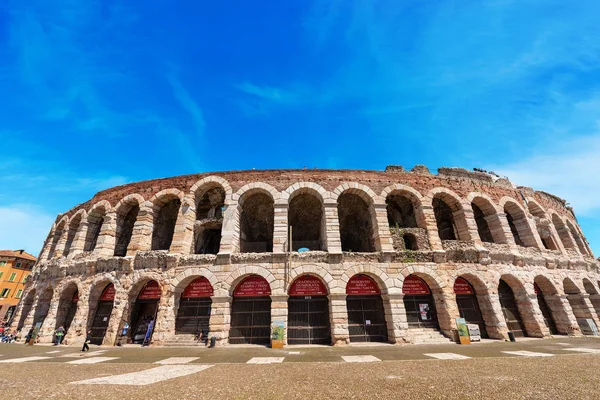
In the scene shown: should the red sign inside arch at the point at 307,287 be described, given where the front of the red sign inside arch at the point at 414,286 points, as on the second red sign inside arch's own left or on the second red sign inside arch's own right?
on the second red sign inside arch's own right

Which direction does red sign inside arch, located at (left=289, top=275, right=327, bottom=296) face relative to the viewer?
toward the camera

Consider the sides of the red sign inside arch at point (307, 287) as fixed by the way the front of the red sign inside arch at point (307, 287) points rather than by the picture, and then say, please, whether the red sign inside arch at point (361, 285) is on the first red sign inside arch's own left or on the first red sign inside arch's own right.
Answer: on the first red sign inside arch's own left

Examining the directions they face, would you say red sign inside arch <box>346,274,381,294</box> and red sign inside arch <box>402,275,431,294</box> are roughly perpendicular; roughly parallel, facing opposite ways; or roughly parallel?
roughly parallel

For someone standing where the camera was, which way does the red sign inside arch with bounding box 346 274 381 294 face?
facing the viewer

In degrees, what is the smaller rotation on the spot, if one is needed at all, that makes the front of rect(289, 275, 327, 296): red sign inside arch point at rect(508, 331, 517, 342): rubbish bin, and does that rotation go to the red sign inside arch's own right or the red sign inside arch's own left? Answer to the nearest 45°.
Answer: approximately 90° to the red sign inside arch's own left

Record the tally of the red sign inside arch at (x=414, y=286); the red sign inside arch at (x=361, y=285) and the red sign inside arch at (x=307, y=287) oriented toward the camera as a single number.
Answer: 3

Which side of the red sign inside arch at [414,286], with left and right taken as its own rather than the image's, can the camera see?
front

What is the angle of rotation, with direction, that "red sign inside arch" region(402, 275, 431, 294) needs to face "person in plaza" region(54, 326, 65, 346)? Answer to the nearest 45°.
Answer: approximately 90° to its right

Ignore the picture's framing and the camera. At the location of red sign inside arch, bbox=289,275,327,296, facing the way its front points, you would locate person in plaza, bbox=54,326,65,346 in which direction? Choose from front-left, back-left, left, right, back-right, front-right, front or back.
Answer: right

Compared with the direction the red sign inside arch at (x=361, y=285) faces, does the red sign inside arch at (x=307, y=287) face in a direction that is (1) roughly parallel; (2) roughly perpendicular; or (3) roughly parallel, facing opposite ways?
roughly parallel
